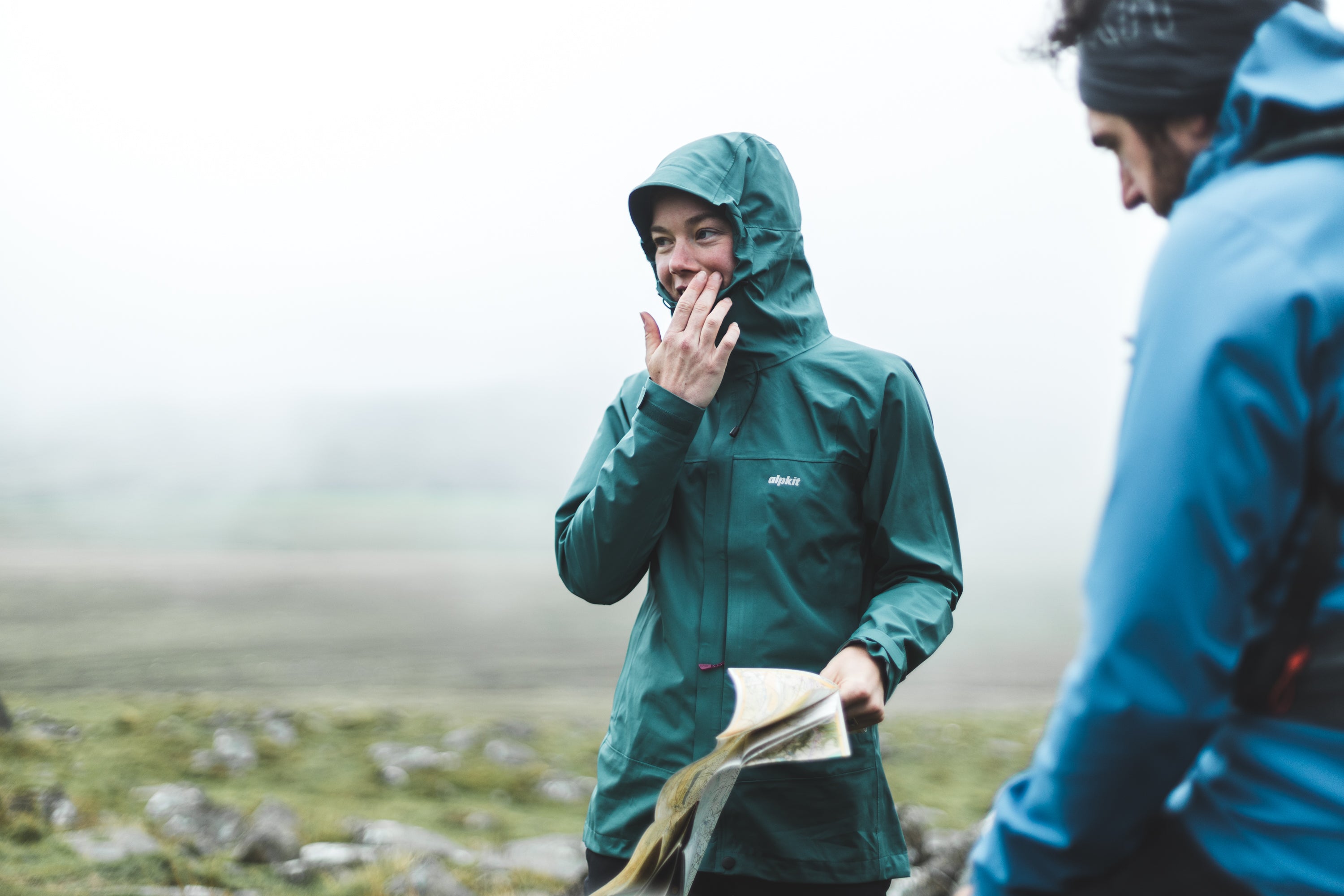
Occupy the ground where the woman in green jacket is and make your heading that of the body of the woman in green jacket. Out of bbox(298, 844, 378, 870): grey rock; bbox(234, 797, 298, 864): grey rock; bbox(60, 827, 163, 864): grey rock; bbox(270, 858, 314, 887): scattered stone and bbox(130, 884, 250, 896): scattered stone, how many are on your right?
5

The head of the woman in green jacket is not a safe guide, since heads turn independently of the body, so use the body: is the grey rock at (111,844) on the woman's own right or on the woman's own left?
on the woman's own right

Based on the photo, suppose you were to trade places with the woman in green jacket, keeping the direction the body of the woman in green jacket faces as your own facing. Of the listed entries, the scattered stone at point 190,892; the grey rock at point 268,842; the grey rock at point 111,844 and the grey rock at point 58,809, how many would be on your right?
4

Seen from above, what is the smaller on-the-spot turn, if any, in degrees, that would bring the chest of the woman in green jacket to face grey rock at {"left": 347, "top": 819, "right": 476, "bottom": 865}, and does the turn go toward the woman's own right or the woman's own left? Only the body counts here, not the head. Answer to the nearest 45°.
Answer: approximately 90° to the woman's own right

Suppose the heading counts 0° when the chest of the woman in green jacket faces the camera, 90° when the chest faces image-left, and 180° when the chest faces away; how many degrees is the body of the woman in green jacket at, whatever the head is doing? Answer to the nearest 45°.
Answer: approximately 45°

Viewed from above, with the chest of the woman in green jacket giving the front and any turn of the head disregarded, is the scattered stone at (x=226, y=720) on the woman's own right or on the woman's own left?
on the woman's own right

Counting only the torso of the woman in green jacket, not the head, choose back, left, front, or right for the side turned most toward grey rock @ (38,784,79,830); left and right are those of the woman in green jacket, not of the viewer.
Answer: right

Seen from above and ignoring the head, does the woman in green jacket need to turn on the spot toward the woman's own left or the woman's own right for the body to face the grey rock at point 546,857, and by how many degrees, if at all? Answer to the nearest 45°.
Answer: approximately 135° to the woman's own right

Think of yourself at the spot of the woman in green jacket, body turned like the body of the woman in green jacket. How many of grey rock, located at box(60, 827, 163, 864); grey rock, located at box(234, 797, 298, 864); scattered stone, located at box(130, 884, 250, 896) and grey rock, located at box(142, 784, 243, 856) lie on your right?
4

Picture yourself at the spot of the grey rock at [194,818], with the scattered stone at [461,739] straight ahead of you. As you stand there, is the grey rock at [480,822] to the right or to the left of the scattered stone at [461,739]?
right

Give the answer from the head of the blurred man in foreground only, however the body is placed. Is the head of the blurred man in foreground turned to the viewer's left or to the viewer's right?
to the viewer's left

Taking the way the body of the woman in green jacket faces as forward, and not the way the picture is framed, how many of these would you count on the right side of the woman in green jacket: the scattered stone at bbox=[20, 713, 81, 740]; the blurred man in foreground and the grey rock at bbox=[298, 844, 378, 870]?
2

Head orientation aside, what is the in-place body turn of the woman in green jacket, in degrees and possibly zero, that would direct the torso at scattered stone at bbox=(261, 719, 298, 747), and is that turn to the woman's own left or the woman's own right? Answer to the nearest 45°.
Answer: approximately 90° to the woman's own right

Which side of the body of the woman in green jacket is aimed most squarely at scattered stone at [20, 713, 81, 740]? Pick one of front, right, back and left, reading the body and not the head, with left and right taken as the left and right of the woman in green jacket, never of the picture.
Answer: right

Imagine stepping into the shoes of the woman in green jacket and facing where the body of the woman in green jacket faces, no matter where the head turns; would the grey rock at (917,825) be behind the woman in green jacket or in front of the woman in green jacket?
behind
